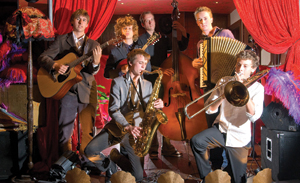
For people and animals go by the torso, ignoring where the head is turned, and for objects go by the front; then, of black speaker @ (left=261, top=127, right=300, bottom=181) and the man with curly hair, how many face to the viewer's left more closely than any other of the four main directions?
0

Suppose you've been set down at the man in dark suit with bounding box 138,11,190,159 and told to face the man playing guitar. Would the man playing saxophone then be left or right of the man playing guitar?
left

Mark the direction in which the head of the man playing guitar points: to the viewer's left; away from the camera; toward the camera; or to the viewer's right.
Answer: toward the camera

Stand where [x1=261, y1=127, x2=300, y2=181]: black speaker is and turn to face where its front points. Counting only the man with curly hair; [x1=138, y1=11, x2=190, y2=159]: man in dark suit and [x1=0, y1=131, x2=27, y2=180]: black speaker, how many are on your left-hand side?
0

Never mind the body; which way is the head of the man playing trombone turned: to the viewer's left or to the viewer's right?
to the viewer's left

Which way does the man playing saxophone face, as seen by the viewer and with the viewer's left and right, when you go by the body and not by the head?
facing the viewer and to the right of the viewer

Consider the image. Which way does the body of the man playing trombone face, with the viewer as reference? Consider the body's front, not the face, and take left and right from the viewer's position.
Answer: facing the viewer and to the left of the viewer

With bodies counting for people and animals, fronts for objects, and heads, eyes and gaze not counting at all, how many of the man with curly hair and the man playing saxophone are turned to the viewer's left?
0

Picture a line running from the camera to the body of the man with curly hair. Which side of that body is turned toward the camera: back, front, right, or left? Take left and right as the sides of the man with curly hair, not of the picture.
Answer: front

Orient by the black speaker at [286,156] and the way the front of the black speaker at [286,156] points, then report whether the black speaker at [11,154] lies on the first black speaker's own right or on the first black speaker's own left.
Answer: on the first black speaker's own right

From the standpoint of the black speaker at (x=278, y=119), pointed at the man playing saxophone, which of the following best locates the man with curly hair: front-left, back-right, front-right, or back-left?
front-right

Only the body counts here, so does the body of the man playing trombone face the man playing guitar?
no

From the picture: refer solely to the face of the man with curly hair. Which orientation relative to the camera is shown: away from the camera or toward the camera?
toward the camera

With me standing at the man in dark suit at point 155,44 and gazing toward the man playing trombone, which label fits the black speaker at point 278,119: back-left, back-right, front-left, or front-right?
front-left

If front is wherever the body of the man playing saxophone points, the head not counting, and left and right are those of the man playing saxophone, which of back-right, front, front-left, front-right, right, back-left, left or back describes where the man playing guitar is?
back
